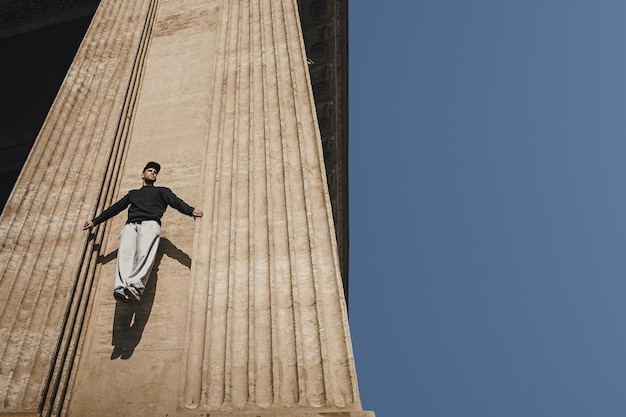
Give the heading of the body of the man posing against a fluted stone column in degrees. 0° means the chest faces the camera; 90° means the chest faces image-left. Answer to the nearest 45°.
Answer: approximately 0°
